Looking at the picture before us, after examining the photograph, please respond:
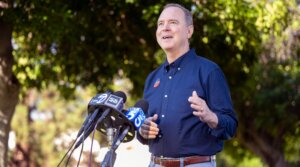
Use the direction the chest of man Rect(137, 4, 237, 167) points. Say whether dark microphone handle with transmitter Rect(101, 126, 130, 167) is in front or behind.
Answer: in front

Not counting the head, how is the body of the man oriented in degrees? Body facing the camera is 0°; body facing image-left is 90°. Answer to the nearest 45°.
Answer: approximately 45°

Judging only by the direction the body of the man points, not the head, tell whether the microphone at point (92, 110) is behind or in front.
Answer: in front

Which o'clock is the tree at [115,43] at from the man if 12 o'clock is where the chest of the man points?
The tree is roughly at 4 o'clock from the man.

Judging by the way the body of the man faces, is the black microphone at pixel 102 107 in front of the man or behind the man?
in front

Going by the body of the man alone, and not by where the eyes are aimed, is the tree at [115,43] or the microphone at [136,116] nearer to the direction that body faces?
the microphone

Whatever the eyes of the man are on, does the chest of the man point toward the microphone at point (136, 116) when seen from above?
yes
